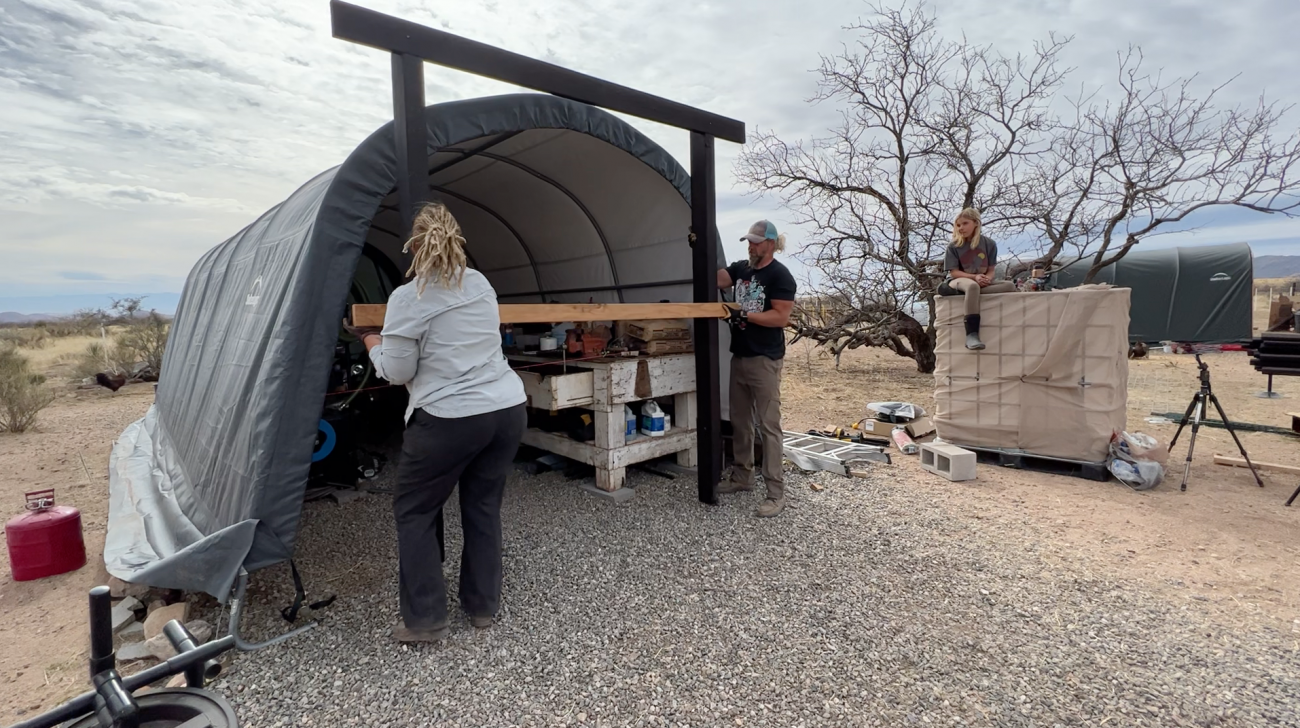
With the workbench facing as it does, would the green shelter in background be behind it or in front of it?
behind

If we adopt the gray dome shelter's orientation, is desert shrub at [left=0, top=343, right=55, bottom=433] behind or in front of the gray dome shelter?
behind

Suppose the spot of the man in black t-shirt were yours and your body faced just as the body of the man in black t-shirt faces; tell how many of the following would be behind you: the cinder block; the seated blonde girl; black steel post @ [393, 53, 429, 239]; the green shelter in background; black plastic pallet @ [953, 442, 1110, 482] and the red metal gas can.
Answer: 4

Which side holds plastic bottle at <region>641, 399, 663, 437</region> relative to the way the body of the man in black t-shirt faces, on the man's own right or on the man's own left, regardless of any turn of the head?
on the man's own right

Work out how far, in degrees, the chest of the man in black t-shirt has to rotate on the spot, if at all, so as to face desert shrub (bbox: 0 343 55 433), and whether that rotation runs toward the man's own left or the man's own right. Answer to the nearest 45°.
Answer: approximately 45° to the man's own right

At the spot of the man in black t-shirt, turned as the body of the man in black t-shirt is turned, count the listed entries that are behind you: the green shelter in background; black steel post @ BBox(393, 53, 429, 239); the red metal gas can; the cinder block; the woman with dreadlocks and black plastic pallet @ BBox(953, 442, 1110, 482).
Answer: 3

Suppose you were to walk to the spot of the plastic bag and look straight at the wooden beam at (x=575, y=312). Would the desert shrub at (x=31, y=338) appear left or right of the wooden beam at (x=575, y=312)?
right
